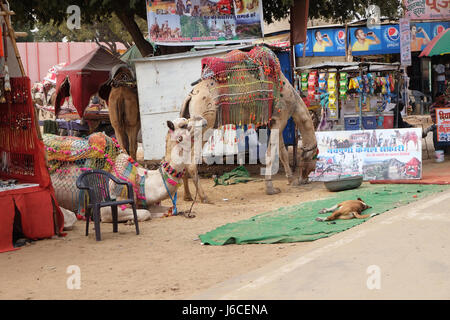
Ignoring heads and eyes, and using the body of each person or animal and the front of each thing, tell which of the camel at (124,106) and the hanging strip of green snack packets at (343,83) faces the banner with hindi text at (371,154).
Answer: the hanging strip of green snack packets

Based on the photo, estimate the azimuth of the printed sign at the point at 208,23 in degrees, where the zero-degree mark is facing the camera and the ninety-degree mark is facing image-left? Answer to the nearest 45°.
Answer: approximately 0°

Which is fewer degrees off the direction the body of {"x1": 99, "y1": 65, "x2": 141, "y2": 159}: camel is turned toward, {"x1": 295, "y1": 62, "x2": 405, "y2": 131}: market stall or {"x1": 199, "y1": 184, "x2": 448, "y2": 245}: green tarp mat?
the market stall

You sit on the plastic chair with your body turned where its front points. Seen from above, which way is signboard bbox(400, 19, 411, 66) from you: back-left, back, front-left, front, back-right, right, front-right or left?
left

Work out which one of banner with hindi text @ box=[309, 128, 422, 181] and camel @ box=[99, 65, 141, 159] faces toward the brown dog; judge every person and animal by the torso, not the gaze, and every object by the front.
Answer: the banner with hindi text

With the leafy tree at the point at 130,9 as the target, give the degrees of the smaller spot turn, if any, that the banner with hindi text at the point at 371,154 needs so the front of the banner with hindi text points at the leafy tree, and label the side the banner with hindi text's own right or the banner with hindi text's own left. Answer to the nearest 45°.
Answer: approximately 135° to the banner with hindi text's own right

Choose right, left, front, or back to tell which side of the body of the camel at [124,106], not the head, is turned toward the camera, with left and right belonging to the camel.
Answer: back

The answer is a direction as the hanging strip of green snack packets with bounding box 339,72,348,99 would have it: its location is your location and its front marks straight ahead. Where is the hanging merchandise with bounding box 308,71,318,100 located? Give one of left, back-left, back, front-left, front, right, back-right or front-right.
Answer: back-right
